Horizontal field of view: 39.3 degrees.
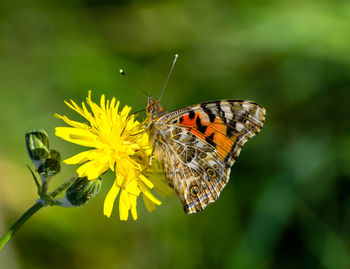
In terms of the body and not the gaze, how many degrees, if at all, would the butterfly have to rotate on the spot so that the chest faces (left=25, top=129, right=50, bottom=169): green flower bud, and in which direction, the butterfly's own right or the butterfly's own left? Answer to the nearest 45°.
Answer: approximately 45° to the butterfly's own left

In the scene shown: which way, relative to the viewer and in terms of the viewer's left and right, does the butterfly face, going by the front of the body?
facing to the left of the viewer

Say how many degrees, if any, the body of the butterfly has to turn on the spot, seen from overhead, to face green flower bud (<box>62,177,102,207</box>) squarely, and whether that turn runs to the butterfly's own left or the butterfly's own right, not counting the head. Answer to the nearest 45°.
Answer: approximately 45° to the butterfly's own left
